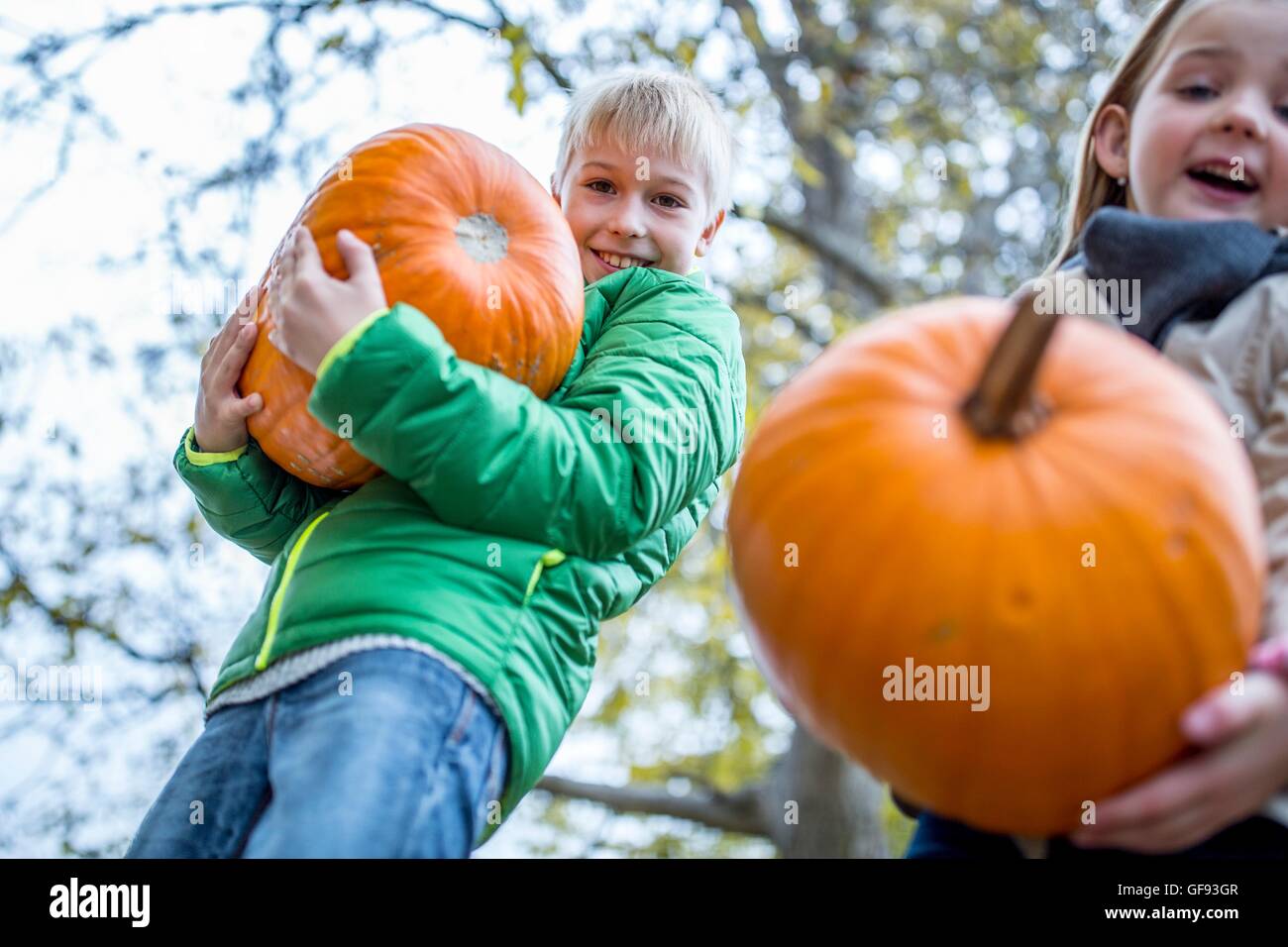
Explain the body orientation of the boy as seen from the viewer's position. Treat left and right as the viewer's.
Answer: facing the viewer and to the left of the viewer

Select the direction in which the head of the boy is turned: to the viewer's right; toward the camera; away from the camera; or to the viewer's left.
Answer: toward the camera
